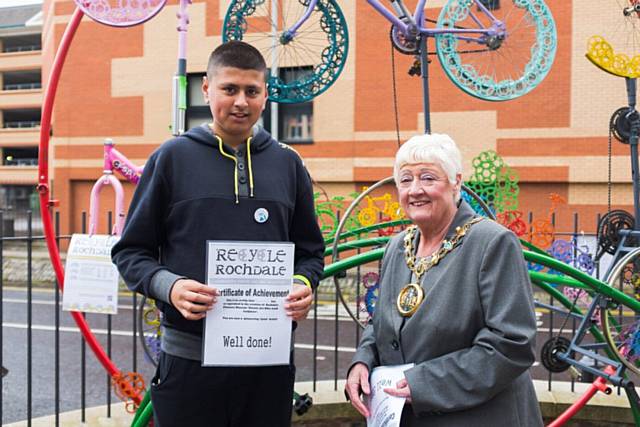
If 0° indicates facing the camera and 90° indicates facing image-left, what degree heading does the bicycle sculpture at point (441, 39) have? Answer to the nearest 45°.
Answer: approximately 90°

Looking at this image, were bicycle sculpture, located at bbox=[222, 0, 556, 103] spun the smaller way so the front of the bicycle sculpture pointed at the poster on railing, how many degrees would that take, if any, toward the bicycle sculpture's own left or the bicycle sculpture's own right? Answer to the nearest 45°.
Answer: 0° — it already faces it

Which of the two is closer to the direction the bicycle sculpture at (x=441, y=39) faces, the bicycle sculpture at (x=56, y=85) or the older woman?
the bicycle sculpture

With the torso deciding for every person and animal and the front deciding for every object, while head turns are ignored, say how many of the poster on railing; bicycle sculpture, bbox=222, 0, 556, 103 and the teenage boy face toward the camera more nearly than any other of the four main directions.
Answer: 2

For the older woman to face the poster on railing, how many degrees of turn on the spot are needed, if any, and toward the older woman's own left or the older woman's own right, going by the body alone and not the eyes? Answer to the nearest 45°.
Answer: approximately 90° to the older woman's own right

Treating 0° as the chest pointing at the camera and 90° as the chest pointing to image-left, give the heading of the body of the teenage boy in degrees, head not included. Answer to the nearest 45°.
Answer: approximately 0°

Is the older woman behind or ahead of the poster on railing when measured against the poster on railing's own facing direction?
ahead

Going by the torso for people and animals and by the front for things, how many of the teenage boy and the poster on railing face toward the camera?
2
